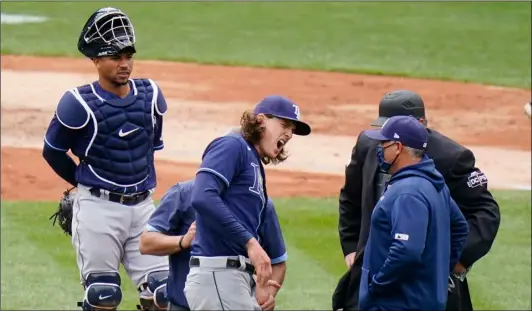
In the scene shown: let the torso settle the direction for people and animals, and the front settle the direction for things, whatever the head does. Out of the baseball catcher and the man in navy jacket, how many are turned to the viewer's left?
1

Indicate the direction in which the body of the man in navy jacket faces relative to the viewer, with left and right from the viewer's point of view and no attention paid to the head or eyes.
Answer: facing to the left of the viewer

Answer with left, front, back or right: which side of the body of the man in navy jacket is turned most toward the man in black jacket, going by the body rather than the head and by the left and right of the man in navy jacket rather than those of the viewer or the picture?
right

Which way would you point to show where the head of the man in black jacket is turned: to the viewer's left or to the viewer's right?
to the viewer's left

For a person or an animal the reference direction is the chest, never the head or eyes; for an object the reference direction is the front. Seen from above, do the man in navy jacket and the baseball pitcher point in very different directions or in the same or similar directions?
very different directions

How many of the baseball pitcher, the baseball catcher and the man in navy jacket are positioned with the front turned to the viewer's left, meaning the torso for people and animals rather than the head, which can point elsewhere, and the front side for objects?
1

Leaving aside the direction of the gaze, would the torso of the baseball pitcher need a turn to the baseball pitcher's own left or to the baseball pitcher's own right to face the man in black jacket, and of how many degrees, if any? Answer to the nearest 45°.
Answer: approximately 45° to the baseball pitcher's own left

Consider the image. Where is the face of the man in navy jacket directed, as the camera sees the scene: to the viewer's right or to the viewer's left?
to the viewer's left

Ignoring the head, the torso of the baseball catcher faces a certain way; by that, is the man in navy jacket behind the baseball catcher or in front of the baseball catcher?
in front
